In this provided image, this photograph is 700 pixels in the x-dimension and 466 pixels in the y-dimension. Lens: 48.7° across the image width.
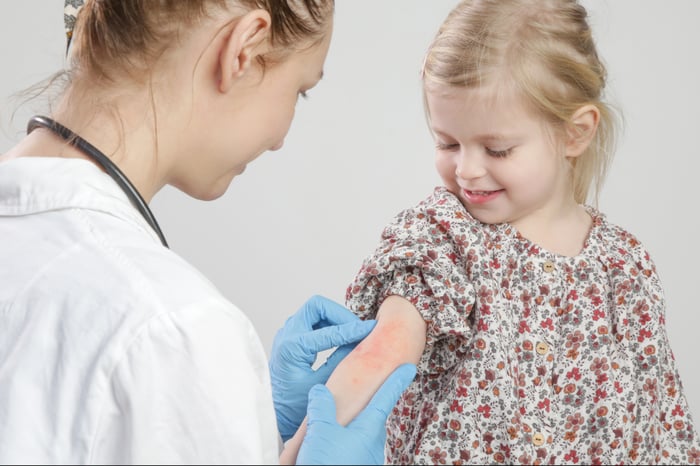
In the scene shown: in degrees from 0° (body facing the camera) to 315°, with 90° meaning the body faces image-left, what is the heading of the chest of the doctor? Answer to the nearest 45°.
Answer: approximately 225°

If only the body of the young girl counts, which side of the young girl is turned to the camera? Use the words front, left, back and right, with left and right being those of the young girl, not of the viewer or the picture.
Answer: front

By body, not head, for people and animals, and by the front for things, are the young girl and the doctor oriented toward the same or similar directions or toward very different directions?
very different directions

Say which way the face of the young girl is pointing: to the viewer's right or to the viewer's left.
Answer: to the viewer's left

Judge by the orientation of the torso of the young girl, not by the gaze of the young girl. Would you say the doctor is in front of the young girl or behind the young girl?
in front

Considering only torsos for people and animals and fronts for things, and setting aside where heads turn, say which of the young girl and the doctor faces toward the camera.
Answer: the young girl

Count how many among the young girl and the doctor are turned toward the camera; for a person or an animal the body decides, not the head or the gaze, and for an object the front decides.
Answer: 1

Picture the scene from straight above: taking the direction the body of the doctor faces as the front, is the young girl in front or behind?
in front
